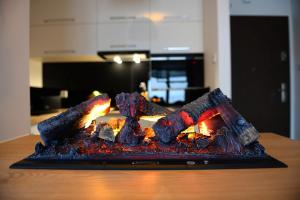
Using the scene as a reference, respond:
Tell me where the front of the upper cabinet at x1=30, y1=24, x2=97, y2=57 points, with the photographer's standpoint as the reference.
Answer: facing the viewer

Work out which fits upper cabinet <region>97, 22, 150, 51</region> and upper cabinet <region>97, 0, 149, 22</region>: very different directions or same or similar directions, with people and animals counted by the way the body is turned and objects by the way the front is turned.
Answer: same or similar directions

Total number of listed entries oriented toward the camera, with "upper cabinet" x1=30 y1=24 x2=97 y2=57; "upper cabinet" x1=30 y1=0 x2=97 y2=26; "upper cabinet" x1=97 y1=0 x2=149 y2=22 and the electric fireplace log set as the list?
4

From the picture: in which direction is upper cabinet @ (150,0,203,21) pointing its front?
toward the camera

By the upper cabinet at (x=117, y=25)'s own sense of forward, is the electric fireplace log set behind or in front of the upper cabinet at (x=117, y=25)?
in front

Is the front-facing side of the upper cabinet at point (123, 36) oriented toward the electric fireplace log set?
yes

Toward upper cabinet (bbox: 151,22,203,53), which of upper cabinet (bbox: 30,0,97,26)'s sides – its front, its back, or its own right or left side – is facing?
left

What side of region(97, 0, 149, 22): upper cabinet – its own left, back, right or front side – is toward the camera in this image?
front

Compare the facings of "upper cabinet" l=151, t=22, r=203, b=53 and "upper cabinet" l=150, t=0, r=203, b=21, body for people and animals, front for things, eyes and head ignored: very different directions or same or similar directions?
same or similar directions

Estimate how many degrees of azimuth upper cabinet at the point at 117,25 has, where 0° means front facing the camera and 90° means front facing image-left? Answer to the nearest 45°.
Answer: approximately 0°

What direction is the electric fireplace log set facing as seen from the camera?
toward the camera

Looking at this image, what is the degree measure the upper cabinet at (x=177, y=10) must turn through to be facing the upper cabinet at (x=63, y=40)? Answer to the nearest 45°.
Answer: approximately 90° to its right
